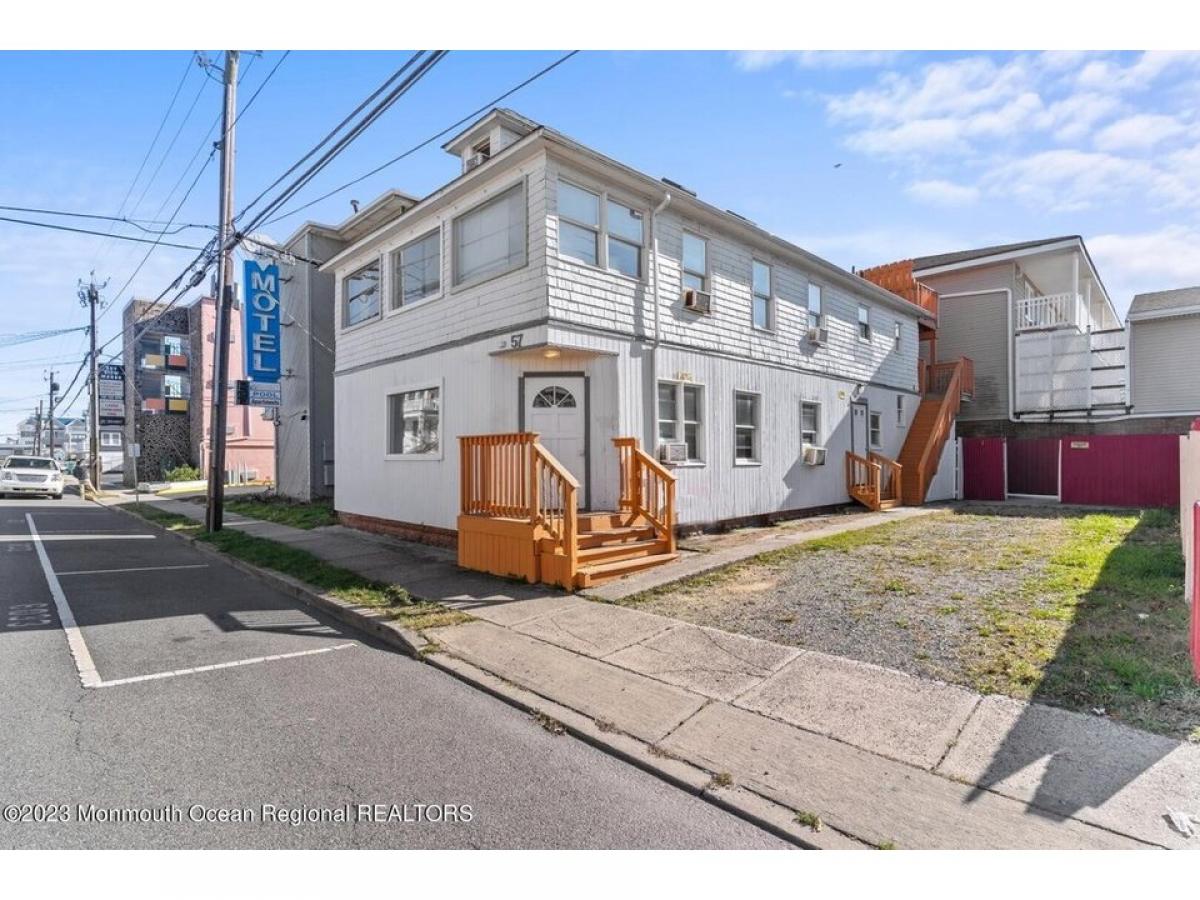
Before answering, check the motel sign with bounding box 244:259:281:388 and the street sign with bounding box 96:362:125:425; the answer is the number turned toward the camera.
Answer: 2

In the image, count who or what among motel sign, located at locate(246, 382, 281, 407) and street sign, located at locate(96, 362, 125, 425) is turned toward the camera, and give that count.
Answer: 2

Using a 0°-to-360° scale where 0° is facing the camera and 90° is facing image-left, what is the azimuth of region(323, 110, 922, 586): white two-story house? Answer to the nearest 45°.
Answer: approximately 45°

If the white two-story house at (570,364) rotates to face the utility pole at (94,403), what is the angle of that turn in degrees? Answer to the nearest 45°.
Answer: approximately 90° to its right

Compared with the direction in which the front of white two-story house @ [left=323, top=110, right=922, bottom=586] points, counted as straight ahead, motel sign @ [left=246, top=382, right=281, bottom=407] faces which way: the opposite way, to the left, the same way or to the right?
to the left

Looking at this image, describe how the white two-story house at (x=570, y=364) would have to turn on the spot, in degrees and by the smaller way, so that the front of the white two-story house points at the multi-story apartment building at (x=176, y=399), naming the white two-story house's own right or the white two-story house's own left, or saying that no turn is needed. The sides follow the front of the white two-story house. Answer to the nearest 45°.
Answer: approximately 90° to the white two-story house's own right

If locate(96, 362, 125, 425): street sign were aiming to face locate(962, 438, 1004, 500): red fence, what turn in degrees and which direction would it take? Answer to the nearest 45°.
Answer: approximately 45° to its left

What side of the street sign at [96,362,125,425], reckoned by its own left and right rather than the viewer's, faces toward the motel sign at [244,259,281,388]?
front

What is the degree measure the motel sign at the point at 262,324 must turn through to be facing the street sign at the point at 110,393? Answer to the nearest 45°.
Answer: approximately 180°
